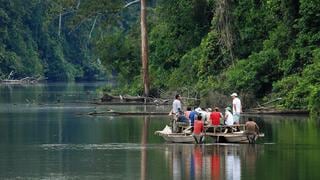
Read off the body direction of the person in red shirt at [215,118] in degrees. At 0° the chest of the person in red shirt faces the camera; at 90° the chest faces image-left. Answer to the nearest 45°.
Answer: approximately 180°

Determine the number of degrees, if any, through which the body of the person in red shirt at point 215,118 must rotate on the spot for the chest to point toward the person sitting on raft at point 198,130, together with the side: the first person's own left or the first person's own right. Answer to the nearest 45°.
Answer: approximately 135° to the first person's own left
